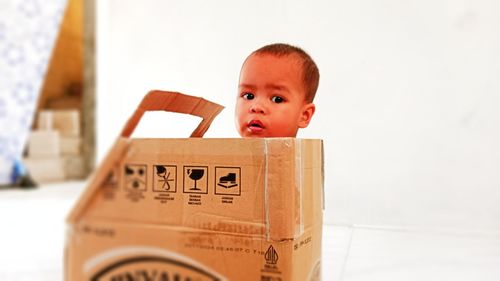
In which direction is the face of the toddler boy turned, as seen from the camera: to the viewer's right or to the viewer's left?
to the viewer's left
